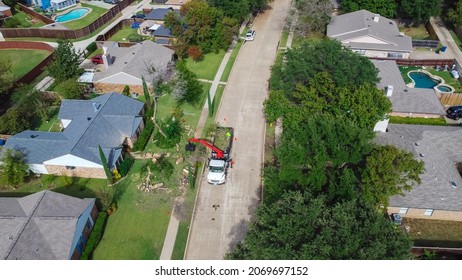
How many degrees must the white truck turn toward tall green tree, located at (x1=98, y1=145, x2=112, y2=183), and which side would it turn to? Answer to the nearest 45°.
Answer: approximately 90° to its right

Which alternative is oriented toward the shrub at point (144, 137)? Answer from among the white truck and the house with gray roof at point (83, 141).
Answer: the house with gray roof

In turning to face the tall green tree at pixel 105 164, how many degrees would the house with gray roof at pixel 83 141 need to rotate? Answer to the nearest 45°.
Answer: approximately 90° to its right

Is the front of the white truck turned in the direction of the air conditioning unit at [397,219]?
no

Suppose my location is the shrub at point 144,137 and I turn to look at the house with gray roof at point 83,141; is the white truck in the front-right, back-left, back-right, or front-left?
back-left

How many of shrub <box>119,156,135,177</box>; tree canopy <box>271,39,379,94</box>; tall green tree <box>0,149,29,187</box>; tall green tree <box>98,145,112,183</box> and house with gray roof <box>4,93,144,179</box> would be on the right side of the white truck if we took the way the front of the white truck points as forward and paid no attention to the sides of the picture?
4

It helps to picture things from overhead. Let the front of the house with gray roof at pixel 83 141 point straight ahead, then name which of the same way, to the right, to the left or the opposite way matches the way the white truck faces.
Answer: to the right

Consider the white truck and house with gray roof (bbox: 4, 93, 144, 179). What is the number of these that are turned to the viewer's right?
1

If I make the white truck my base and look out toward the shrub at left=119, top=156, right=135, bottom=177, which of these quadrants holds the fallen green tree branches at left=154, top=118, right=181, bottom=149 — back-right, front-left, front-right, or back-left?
front-right

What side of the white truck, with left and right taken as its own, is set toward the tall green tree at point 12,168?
right

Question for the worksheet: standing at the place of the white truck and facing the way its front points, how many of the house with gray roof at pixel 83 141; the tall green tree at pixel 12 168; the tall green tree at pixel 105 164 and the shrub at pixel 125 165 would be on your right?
4

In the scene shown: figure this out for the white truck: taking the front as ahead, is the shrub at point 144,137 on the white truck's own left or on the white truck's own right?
on the white truck's own right

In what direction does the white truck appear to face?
toward the camera

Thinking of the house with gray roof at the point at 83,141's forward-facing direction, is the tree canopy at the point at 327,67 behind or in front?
in front

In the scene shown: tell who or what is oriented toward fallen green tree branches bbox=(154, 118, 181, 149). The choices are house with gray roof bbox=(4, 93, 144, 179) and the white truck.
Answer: the house with gray roof

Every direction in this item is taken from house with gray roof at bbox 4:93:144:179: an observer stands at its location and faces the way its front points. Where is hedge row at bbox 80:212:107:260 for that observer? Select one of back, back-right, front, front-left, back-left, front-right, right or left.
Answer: right

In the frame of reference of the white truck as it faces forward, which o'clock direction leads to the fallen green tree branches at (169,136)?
The fallen green tree branches is roughly at 4 o'clock from the white truck.

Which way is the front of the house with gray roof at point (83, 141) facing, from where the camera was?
facing to the right of the viewer

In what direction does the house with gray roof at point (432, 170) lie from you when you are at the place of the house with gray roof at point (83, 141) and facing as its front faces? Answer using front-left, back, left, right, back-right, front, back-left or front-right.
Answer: front-right

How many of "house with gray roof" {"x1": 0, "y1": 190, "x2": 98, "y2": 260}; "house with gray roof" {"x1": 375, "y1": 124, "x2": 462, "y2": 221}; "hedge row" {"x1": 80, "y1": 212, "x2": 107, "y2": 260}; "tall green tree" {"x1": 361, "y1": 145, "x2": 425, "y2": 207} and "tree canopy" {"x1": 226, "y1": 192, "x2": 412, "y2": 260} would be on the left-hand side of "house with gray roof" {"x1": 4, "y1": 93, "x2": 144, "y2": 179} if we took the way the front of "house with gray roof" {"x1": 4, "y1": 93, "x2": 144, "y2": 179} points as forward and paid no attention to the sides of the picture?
0
